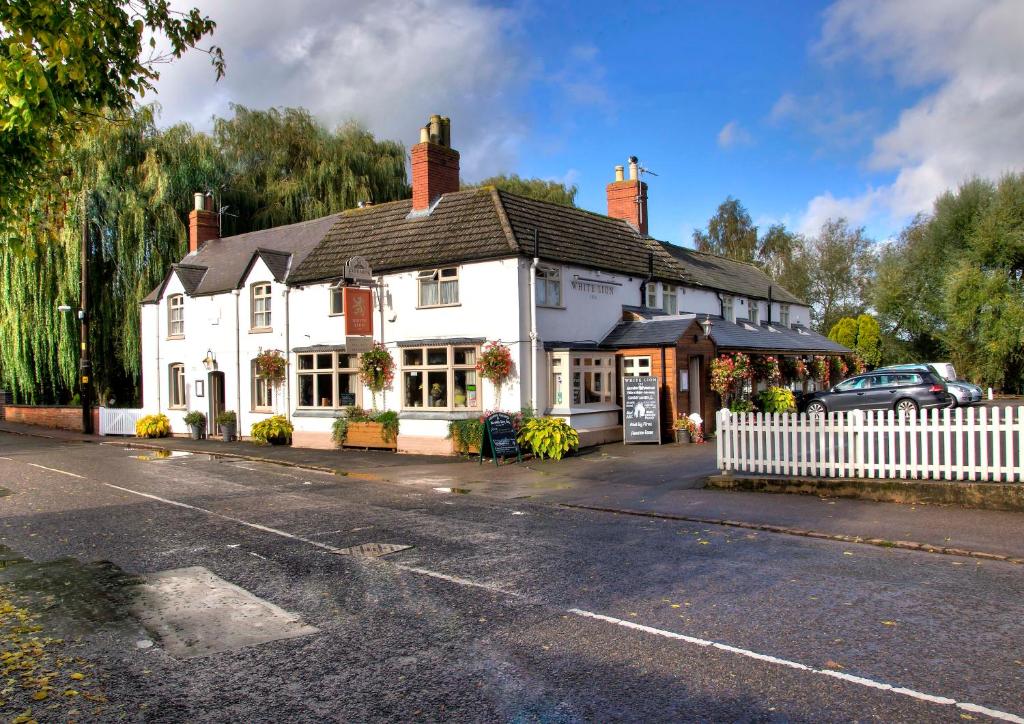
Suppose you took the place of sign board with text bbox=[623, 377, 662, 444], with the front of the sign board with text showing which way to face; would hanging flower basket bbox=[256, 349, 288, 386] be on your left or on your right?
on your right

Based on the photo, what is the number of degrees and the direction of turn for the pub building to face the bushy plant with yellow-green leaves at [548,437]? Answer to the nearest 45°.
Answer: approximately 90° to its left

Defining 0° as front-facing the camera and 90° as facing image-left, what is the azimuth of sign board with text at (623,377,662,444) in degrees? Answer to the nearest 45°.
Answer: approximately 0°

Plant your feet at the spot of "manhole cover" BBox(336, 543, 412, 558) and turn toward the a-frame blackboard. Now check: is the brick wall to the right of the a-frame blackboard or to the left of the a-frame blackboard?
left

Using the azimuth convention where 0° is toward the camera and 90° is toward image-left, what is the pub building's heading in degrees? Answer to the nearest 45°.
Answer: approximately 45°

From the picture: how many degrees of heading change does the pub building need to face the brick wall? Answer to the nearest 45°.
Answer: approximately 90° to its right

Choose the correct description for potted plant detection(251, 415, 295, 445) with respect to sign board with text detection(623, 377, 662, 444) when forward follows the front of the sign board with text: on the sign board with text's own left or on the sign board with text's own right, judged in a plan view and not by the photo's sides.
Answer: on the sign board with text's own right

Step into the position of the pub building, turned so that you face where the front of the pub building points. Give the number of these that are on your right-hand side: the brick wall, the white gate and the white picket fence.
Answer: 2

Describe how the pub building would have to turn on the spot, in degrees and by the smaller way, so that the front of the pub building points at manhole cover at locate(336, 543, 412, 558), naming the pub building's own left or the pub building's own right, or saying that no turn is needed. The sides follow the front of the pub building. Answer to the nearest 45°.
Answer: approximately 45° to the pub building's own left
